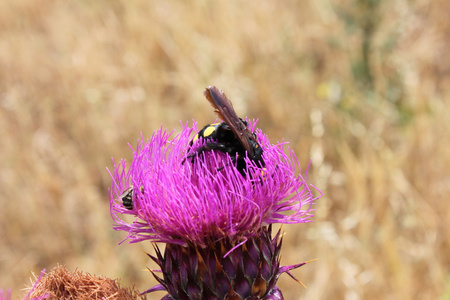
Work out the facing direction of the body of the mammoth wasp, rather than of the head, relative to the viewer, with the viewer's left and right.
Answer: facing to the right of the viewer
